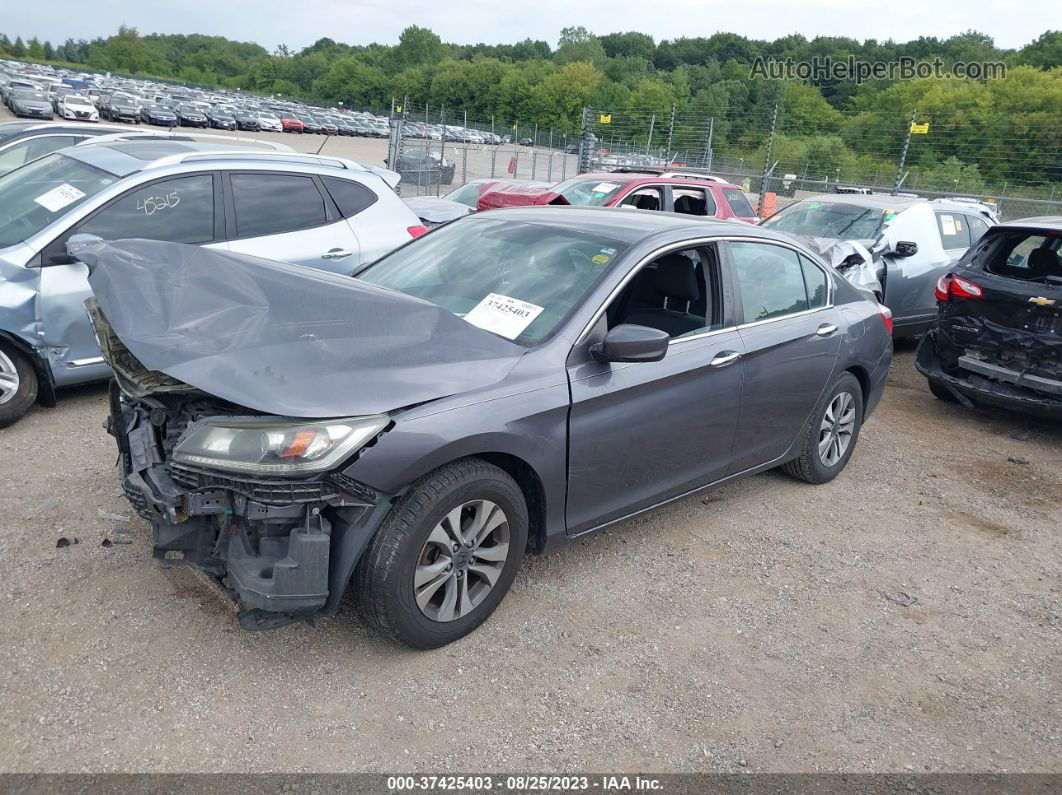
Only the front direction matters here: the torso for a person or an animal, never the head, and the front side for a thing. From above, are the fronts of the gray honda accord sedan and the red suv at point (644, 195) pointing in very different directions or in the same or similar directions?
same or similar directions

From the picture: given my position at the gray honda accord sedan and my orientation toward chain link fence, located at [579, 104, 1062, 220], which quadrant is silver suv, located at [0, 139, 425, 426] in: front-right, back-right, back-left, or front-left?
front-left

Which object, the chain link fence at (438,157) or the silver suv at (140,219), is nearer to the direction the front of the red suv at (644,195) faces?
the silver suv

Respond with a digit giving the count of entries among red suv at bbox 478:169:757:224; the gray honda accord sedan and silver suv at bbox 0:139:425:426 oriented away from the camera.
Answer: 0

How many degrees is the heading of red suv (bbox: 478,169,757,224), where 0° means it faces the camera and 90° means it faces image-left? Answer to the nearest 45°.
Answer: approximately 45°

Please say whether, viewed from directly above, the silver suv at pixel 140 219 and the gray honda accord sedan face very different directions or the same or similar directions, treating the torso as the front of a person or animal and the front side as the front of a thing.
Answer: same or similar directions

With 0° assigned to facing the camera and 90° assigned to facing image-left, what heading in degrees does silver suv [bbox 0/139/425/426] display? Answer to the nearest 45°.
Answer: approximately 45°

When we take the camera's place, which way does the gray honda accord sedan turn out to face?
facing the viewer and to the left of the viewer

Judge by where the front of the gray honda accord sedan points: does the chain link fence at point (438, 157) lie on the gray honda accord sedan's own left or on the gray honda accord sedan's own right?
on the gray honda accord sedan's own right

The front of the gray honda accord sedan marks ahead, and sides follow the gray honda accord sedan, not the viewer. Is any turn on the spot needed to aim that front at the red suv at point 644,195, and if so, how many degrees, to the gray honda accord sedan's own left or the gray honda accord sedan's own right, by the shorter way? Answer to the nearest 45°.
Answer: approximately 135° to the gray honda accord sedan's own right
